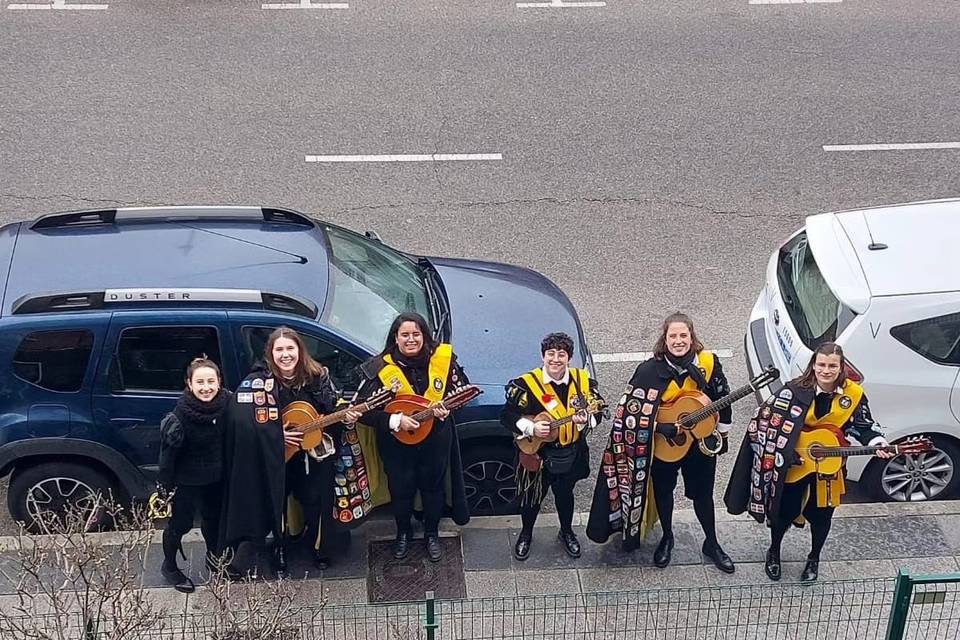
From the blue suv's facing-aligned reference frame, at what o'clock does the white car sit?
The white car is roughly at 12 o'clock from the blue suv.

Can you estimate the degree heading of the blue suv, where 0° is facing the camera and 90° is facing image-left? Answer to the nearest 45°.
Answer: approximately 270°
